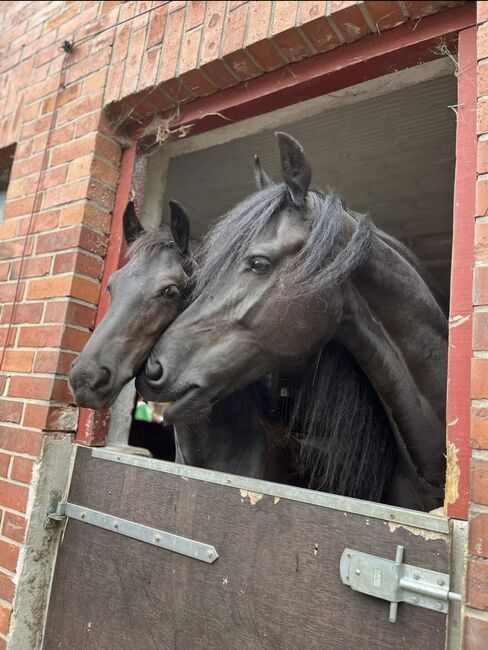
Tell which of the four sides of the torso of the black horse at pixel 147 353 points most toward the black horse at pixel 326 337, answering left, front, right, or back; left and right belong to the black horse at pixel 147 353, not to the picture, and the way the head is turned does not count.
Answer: left

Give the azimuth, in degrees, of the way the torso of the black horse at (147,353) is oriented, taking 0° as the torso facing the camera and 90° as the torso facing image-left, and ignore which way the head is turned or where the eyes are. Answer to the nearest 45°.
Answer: approximately 45°
